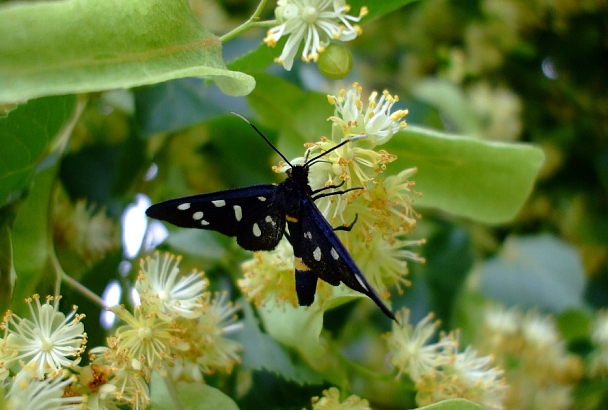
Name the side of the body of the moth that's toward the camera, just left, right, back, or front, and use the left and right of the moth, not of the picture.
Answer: back
